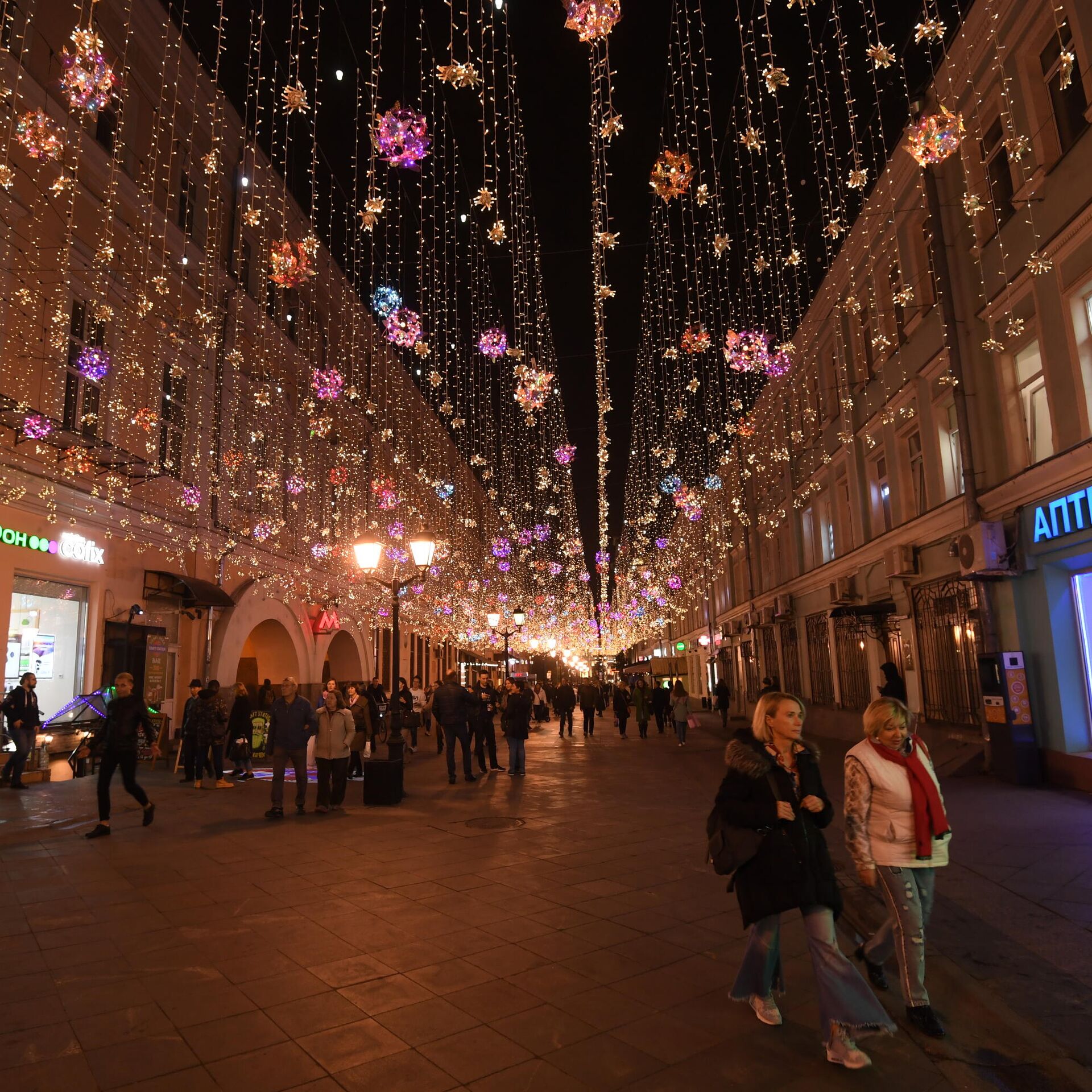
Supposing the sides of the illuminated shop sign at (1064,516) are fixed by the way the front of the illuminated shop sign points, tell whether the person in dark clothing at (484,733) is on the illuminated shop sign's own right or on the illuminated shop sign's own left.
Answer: on the illuminated shop sign's own right

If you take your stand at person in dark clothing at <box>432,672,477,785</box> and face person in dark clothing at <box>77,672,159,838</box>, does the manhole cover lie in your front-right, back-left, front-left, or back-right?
front-left

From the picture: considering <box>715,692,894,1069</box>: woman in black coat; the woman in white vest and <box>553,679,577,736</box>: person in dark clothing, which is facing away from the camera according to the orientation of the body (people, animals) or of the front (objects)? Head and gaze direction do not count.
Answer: the person in dark clothing

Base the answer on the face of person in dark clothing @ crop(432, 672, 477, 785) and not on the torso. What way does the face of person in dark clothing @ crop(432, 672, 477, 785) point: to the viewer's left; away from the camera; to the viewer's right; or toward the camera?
away from the camera

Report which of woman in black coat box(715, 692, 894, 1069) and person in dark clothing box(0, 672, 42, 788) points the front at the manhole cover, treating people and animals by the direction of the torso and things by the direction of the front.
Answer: the person in dark clothing

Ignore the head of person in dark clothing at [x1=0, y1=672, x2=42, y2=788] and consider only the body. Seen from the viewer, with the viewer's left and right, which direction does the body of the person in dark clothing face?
facing the viewer and to the right of the viewer

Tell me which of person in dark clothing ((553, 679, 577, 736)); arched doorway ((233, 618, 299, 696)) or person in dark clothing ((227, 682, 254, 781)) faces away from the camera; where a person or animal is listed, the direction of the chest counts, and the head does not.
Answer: person in dark clothing ((553, 679, 577, 736))

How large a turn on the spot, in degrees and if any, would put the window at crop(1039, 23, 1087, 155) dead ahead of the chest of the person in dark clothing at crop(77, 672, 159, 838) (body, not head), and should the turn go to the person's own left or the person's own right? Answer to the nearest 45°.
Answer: approximately 90° to the person's own left

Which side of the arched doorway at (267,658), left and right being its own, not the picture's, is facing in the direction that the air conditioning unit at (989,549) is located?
front

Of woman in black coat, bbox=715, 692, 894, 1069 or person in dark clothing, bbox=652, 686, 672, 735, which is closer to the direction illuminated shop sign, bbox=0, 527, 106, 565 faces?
the woman in black coat

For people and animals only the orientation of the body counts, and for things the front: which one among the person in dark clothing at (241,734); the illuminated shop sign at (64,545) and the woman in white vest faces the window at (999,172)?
the illuminated shop sign

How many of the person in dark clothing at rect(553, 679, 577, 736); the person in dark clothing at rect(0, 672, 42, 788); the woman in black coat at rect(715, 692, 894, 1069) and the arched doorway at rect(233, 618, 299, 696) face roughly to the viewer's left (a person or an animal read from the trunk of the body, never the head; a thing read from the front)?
0

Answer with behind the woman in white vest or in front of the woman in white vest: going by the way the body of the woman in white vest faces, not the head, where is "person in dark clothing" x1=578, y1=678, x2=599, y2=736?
behind

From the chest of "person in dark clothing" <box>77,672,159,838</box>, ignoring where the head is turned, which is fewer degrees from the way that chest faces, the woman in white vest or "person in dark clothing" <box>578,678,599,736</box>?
the woman in white vest
